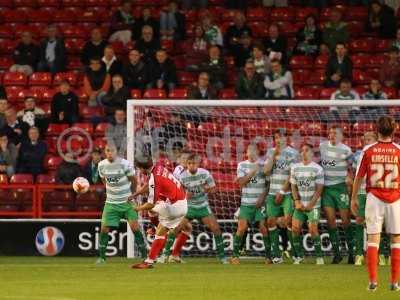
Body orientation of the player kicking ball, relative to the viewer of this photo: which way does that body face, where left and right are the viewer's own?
facing away from the viewer and to the left of the viewer

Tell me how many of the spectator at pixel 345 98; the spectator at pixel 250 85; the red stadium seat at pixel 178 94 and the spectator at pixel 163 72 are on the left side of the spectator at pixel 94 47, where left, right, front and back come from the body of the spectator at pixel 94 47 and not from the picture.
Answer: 4

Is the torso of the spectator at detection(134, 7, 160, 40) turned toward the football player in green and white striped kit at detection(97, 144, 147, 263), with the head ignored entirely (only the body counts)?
yes

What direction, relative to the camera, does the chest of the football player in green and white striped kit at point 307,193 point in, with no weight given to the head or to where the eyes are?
toward the camera

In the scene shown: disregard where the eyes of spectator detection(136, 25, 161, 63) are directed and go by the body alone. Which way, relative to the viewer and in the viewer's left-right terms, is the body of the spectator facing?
facing the viewer

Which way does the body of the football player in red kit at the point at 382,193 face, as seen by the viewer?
away from the camera

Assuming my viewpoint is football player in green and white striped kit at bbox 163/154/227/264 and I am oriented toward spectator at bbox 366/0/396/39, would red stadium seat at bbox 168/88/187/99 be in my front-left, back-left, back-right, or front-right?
front-left

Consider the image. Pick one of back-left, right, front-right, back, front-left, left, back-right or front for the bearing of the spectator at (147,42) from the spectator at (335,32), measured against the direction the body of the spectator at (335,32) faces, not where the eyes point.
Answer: right

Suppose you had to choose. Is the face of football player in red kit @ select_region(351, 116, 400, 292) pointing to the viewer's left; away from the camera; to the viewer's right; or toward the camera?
away from the camera

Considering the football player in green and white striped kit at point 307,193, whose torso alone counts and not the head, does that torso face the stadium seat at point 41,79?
no

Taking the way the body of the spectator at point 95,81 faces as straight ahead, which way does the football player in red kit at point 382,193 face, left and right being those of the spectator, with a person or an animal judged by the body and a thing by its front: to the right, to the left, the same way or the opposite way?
the opposite way

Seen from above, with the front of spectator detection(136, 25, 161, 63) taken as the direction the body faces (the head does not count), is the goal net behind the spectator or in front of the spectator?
in front

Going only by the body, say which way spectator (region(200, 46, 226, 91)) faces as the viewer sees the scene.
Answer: toward the camera

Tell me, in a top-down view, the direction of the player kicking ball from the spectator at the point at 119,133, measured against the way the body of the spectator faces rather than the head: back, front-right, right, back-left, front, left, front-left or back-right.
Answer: front

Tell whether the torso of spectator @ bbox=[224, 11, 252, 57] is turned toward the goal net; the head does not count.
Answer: yes

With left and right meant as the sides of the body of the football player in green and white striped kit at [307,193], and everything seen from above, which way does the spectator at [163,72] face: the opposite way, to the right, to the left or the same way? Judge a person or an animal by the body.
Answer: the same way

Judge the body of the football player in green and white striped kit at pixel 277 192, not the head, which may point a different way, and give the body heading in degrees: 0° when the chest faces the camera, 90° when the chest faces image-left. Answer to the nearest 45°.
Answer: approximately 0°

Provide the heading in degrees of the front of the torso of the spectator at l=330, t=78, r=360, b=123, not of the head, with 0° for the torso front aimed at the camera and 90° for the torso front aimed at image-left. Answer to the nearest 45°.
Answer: approximately 0°
